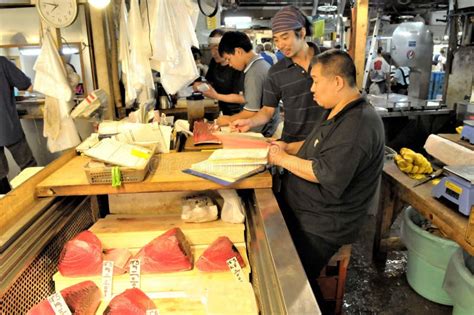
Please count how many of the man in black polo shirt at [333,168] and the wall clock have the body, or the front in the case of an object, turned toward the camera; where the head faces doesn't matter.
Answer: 1

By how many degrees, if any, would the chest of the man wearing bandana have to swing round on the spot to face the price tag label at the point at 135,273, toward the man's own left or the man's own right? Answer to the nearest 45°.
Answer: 0° — they already face it

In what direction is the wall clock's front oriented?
toward the camera

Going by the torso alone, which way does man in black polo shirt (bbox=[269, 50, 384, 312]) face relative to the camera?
to the viewer's left

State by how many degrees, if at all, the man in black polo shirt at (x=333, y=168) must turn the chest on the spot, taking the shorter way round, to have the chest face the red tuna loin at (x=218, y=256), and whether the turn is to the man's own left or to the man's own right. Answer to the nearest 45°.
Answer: approximately 45° to the man's own left

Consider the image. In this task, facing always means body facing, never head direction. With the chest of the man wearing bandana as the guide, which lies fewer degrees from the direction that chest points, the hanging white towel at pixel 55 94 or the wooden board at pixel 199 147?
the wooden board

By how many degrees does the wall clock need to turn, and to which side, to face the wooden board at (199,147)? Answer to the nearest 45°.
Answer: approximately 45° to its left

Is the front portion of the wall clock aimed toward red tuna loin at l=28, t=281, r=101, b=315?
yes

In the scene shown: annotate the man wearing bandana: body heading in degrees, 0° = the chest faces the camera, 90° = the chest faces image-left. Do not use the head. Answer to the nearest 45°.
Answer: approximately 45°

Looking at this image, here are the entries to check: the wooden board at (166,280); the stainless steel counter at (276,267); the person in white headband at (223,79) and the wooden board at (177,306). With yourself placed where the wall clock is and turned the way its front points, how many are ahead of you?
3

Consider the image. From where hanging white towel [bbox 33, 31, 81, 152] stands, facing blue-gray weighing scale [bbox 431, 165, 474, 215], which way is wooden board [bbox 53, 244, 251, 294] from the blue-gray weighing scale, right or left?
right

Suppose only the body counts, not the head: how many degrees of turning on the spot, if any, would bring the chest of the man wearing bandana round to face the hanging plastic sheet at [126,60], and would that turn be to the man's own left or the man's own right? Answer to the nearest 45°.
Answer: approximately 45° to the man's own right

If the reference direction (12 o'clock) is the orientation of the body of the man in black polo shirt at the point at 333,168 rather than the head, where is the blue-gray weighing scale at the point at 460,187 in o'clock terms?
The blue-gray weighing scale is roughly at 5 o'clock from the man in black polo shirt.

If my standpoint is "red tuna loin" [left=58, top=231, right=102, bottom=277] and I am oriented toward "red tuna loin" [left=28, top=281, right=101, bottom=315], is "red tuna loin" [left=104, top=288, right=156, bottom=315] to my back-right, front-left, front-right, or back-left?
front-left

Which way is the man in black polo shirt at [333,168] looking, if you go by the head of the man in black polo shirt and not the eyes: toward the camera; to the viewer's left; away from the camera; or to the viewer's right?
to the viewer's left

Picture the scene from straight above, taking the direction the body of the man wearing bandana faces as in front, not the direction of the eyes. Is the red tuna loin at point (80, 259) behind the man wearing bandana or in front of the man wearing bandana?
in front
